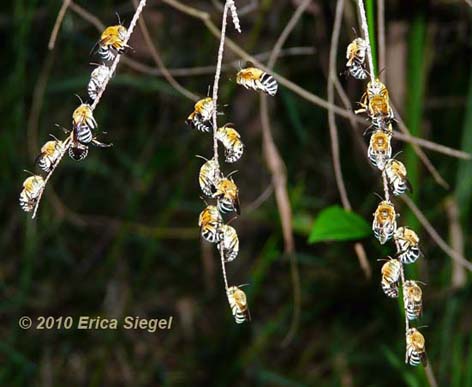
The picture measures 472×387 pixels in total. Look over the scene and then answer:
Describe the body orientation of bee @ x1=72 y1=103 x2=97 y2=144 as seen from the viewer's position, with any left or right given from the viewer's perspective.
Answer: facing away from the viewer

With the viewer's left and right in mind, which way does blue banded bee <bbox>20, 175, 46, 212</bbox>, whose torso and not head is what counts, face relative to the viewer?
facing to the right of the viewer

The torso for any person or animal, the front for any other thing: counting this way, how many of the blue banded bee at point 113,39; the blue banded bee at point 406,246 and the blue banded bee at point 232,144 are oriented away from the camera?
0

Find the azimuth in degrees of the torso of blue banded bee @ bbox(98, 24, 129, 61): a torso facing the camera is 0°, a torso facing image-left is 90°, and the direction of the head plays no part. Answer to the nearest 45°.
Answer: approximately 270°

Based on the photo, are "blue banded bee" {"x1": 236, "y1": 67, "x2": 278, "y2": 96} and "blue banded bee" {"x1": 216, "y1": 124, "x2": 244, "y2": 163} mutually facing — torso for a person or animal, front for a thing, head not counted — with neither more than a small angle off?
no

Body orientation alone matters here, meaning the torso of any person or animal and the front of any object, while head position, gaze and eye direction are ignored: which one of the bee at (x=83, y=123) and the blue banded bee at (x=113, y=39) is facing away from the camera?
the bee

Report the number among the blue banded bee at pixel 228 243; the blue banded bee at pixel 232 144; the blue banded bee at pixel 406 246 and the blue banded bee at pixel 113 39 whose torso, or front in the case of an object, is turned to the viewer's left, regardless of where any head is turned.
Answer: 3

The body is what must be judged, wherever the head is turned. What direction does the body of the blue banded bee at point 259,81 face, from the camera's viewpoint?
to the viewer's left

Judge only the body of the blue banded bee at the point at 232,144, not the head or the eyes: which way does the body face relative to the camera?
to the viewer's left

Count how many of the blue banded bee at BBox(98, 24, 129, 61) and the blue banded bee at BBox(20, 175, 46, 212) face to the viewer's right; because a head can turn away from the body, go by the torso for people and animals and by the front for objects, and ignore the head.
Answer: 2

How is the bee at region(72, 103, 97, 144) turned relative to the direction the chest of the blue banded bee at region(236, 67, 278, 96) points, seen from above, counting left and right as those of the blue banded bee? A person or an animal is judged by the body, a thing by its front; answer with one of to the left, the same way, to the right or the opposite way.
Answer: to the right

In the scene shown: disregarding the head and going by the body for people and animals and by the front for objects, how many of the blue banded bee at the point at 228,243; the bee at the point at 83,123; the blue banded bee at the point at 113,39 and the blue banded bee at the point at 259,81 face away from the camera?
1
